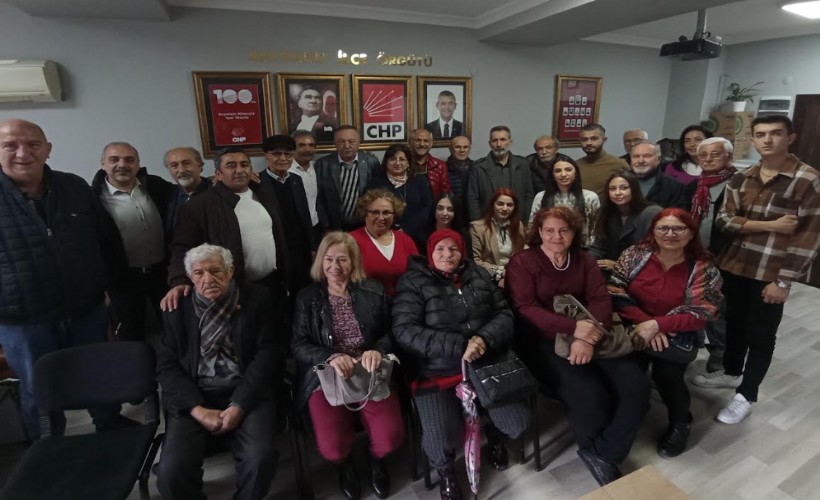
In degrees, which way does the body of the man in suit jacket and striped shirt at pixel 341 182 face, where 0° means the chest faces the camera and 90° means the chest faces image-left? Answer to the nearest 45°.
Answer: approximately 0°

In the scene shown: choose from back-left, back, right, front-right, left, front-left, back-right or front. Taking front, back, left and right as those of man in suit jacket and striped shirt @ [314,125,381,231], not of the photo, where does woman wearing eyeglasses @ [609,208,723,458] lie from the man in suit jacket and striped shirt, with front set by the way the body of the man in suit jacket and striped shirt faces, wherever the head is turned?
front-left

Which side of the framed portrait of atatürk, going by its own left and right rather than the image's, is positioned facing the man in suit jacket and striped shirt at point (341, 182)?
front

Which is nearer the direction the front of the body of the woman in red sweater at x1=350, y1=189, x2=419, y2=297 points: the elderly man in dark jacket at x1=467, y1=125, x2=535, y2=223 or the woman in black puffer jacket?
the woman in black puffer jacket

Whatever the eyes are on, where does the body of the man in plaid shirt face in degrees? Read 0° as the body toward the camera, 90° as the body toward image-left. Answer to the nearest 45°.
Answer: approximately 45°

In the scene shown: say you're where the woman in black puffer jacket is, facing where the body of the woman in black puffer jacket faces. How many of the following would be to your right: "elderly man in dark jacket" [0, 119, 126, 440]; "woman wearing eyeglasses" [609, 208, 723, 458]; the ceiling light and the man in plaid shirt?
1

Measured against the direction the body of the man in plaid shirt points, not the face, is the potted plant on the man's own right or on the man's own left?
on the man's own right

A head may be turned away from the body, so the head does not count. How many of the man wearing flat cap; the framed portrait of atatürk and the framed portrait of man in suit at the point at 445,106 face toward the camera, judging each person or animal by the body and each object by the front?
3
